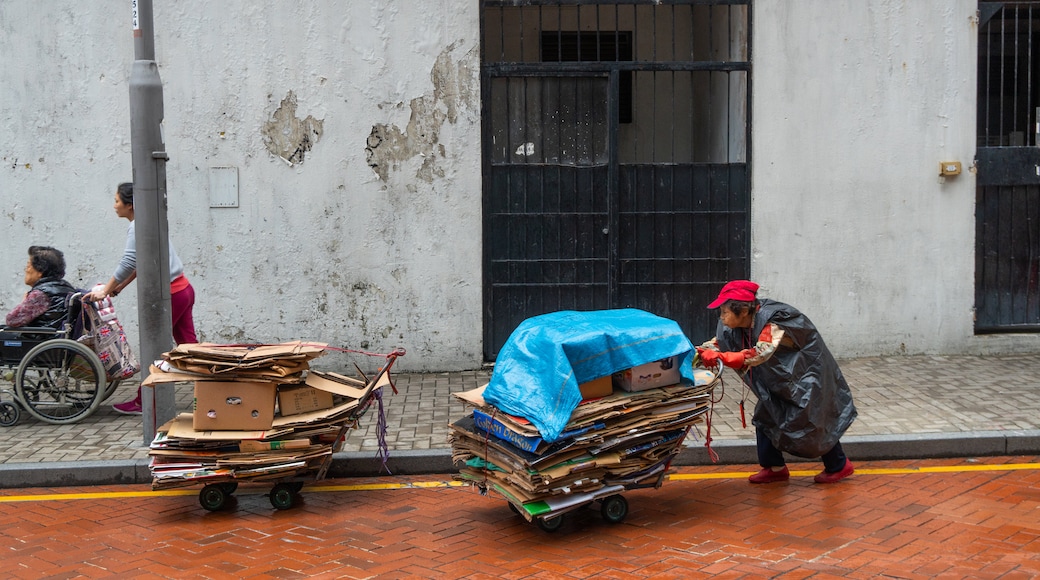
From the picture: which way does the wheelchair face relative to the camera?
to the viewer's left

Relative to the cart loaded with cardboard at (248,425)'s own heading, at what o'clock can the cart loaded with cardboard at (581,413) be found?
the cart loaded with cardboard at (581,413) is roughly at 7 o'clock from the cart loaded with cardboard at (248,425).

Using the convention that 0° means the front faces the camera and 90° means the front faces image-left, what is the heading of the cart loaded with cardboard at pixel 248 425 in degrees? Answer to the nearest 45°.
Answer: approximately 90°

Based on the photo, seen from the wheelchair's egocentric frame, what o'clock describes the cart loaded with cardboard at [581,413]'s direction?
The cart loaded with cardboard is roughly at 8 o'clock from the wheelchair.

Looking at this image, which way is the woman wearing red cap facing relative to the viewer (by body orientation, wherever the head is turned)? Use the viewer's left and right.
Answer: facing to the left of the viewer

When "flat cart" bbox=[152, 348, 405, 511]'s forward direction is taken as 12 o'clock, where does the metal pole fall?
The metal pole is roughly at 2 o'clock from the flat cart.

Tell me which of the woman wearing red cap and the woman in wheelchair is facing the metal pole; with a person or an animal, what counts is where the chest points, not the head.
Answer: the woman wearing red cap

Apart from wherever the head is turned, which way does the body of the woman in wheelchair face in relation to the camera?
to the viewer's left

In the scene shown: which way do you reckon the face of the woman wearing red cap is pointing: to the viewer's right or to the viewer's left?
to the viewer's left

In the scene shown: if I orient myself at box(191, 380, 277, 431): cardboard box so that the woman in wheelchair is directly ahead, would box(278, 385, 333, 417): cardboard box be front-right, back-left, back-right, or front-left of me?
back-right

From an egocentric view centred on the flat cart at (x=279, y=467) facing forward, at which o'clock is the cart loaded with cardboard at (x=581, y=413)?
The cart loaded with cardboard is roughly at 7 o'clock from the flat cart.
